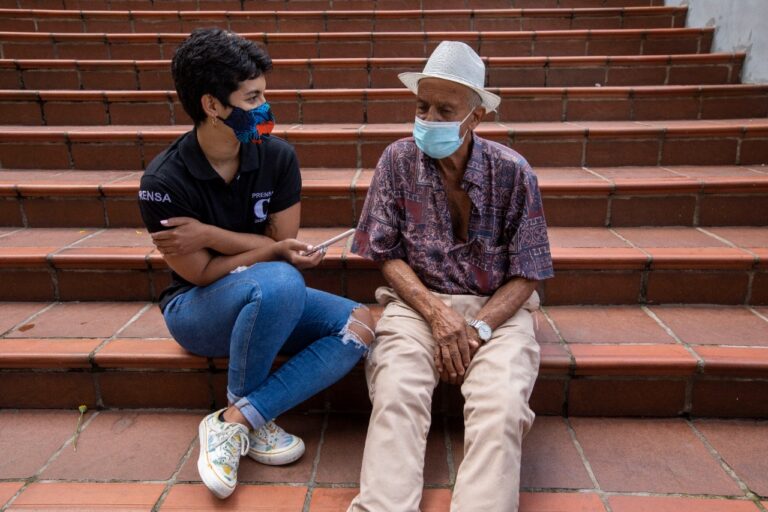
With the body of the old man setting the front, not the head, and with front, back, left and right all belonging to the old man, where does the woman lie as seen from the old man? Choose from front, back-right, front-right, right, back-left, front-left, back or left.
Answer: right

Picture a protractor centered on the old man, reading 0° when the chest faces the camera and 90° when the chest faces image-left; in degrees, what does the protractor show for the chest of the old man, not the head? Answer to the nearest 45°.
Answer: approximately 0°

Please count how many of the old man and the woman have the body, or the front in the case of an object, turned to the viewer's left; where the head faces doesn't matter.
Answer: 0

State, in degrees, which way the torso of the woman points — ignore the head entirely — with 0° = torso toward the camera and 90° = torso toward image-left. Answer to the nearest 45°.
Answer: approximately 315°

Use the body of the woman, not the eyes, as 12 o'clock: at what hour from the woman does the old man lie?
The old man is roughly at 11 o'clock from the woman.

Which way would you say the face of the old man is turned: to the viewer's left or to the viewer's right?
to the viewer's left

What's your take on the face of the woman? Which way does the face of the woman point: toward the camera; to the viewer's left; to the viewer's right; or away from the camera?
to the viewer's right
